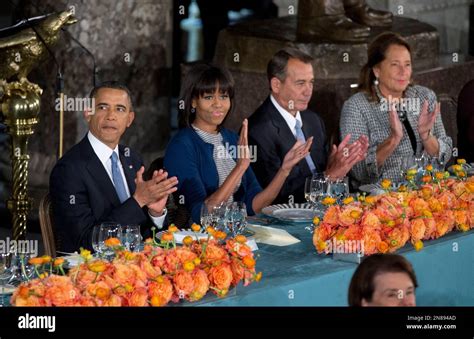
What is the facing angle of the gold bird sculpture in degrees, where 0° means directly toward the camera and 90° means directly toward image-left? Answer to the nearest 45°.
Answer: approximately 270°

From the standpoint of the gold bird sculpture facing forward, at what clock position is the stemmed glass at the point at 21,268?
The stemmed glass is roughly at 3 o'clock from the gold bird sculpture.

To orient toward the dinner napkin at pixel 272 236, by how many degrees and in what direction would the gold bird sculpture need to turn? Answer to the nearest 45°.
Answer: approximately 45° to its right

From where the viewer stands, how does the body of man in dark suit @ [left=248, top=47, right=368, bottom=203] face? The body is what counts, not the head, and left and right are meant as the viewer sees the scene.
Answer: facing the viewer and to the right of the viewer

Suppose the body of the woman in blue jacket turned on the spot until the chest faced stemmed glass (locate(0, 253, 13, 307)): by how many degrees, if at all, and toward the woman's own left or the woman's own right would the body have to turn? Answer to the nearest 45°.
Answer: approximately 90° to the woman's own right

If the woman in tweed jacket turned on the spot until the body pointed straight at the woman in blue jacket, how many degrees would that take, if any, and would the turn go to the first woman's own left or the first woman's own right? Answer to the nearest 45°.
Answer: approximately 90° to the first woman's own right

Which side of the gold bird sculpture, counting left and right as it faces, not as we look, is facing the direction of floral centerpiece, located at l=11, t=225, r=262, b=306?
right

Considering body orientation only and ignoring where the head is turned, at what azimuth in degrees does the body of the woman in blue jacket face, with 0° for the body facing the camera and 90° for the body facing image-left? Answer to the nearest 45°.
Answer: approximately 315°

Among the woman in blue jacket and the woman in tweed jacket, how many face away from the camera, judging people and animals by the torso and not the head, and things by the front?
0

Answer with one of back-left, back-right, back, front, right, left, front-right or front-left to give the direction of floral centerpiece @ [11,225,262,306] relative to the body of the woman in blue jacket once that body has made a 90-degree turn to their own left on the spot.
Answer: back-right

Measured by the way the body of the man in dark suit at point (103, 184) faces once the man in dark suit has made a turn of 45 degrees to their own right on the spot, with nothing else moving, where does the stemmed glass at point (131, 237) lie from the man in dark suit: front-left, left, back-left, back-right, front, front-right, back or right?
front
